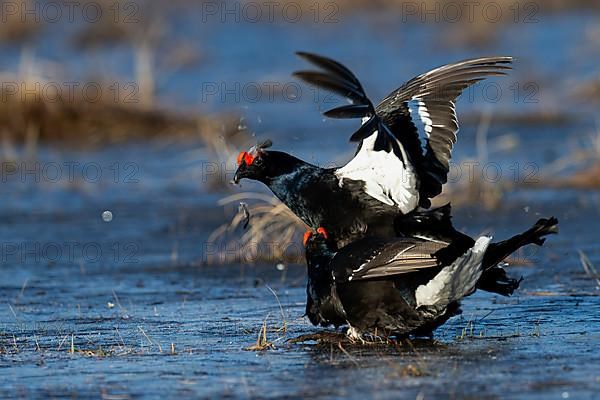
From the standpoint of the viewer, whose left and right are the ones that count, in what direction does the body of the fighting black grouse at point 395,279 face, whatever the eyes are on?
facing to the left of the viewer

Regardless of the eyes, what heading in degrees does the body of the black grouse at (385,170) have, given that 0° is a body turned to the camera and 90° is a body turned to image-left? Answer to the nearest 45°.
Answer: approximately 90°
